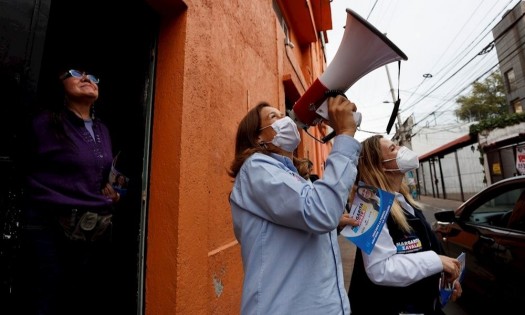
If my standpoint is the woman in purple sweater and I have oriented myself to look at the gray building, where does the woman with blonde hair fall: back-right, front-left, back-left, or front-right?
front-right

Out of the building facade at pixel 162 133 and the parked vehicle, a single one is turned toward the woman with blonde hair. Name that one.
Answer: the building facade

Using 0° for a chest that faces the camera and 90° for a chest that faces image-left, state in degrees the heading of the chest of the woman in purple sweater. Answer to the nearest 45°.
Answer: approximately 315°

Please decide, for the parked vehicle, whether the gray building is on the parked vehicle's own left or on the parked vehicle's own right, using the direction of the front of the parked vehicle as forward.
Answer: on the parked vehicle's own right

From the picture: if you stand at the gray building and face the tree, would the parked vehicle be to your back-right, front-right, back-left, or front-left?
back-left

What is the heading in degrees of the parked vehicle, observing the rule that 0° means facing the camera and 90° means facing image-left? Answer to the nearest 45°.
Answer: approximately 135°

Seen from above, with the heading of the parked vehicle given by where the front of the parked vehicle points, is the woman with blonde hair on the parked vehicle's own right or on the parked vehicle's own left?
on the parked vehicle's own left

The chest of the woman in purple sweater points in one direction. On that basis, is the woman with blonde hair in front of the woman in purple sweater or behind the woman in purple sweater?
in front

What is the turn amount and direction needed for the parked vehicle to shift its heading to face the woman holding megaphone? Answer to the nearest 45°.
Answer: approximately 135° to its left

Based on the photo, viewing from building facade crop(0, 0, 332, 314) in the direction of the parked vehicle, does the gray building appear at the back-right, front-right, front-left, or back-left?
front-left
